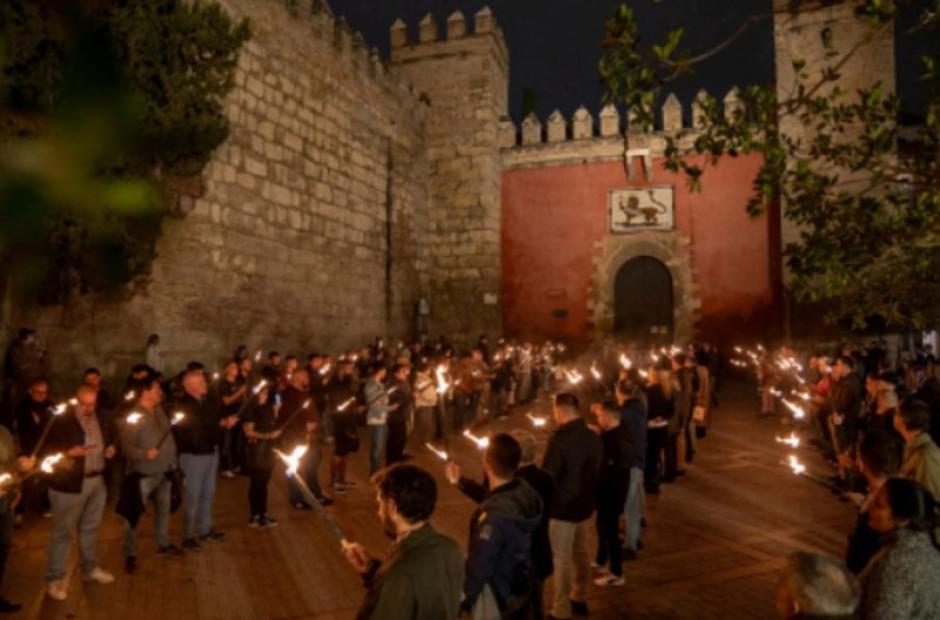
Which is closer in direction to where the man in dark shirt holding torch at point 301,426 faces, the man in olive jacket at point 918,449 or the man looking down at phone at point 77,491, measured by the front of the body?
the man in olive jacket

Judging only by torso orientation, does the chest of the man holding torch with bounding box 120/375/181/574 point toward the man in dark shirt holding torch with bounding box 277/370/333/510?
no

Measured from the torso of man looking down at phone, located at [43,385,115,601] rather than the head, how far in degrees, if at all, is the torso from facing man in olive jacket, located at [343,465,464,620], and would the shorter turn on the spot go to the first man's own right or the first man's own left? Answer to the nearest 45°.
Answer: approximately 45° to the first man's own right

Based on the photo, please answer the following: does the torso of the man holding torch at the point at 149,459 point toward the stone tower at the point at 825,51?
no

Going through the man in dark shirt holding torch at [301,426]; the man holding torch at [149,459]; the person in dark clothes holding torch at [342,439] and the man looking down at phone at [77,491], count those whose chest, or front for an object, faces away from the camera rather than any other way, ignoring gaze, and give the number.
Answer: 0

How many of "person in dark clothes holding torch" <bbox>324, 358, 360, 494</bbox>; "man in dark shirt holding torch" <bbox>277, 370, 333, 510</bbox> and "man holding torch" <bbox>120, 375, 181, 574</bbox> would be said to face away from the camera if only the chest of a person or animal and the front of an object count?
0

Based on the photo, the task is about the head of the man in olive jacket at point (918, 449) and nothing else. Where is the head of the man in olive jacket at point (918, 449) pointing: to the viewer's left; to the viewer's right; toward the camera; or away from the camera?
to the viewer's left

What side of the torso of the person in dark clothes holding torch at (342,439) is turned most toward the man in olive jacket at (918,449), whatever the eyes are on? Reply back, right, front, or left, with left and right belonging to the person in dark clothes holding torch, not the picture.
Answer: front

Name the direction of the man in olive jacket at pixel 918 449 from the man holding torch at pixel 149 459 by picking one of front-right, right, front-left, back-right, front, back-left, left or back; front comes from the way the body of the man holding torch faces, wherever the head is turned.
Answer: front

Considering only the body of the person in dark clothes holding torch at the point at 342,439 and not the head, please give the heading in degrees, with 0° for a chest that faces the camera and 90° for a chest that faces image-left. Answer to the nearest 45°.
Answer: approximately 315°

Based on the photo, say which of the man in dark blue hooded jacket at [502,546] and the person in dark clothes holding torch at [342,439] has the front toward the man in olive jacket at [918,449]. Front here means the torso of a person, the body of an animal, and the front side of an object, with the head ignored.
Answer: the person in dark clothes holding torch at [342,439]

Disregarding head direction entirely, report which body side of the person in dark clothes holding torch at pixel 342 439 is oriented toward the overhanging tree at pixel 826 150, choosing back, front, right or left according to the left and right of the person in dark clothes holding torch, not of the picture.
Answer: front

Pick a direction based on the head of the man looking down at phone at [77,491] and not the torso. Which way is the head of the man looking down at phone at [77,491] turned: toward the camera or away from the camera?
toward the camera

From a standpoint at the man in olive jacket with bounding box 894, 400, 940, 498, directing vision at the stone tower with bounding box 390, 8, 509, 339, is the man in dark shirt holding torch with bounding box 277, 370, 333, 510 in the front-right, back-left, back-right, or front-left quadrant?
front-left

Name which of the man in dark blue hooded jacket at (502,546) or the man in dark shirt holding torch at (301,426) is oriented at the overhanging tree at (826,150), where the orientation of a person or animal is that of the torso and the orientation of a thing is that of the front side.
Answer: the man in dark shirt holding torch at (301,426)

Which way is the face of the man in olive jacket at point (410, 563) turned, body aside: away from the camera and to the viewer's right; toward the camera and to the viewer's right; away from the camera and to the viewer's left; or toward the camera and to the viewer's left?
away from the camera and to the viewer's left

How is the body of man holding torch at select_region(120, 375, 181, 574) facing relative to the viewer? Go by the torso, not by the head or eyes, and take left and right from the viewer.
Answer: facing the viewer and to the right of the viewer

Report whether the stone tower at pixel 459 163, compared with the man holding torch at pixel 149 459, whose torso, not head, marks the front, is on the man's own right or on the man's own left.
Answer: on the man's own left

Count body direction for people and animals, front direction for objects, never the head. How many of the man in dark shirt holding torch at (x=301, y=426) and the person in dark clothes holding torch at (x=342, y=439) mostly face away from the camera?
0
